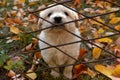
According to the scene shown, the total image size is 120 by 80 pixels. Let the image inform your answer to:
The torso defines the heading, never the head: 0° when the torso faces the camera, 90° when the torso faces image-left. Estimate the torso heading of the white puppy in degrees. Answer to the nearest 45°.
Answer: approximately 0°

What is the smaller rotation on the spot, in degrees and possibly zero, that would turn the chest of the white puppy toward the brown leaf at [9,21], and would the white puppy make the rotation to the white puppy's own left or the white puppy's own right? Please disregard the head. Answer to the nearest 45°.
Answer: approximately 135° to the white puppy's own right
